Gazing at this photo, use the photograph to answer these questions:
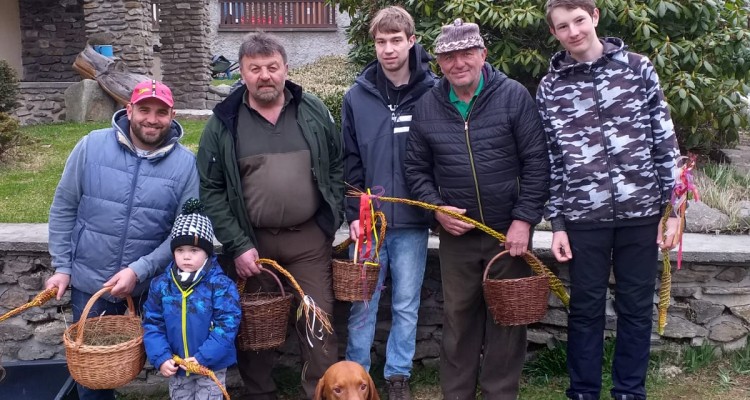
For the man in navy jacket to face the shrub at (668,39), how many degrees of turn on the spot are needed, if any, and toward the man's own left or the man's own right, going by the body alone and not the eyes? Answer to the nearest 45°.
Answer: approximately 135° to the man's own left

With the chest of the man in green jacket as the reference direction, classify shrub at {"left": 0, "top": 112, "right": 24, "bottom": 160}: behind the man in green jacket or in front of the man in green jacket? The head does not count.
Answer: behind

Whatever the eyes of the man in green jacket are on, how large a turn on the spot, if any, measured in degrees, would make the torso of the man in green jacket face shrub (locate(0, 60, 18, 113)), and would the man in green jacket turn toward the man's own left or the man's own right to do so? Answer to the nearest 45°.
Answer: approximately 135° to the man's own right

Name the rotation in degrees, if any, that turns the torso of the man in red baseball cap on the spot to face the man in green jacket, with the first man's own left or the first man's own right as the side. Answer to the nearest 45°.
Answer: approximately 90° to the first man's own left

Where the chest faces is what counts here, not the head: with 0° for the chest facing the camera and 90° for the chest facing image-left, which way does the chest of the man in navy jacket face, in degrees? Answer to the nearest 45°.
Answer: approximately 0°

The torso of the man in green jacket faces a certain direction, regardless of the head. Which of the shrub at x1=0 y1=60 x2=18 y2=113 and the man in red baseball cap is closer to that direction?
the man in red baseball cap
